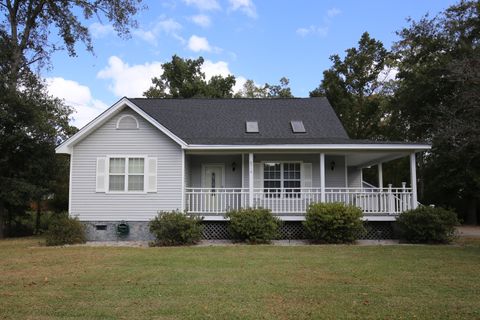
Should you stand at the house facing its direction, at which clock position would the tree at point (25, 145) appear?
The tree is roughly at 4 o'clock from the house.

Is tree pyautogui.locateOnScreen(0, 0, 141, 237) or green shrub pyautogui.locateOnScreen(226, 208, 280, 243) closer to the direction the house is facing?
the green shrub

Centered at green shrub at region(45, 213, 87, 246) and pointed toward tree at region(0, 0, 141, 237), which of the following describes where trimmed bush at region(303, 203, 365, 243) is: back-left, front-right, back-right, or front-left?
back-right

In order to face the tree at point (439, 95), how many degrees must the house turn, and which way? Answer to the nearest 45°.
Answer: approximately 135° to its left

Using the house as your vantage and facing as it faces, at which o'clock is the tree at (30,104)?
The tree is roughly at 4 o'clock from the house.

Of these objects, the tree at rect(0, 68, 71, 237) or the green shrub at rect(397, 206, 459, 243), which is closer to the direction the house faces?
the green shrub

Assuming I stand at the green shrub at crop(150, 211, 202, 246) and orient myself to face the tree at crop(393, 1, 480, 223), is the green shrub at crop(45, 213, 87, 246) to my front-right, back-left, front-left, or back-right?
back-left

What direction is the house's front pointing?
toward the camera

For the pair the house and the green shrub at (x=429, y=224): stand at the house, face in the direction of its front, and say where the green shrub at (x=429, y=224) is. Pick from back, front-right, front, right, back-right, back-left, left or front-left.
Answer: left
